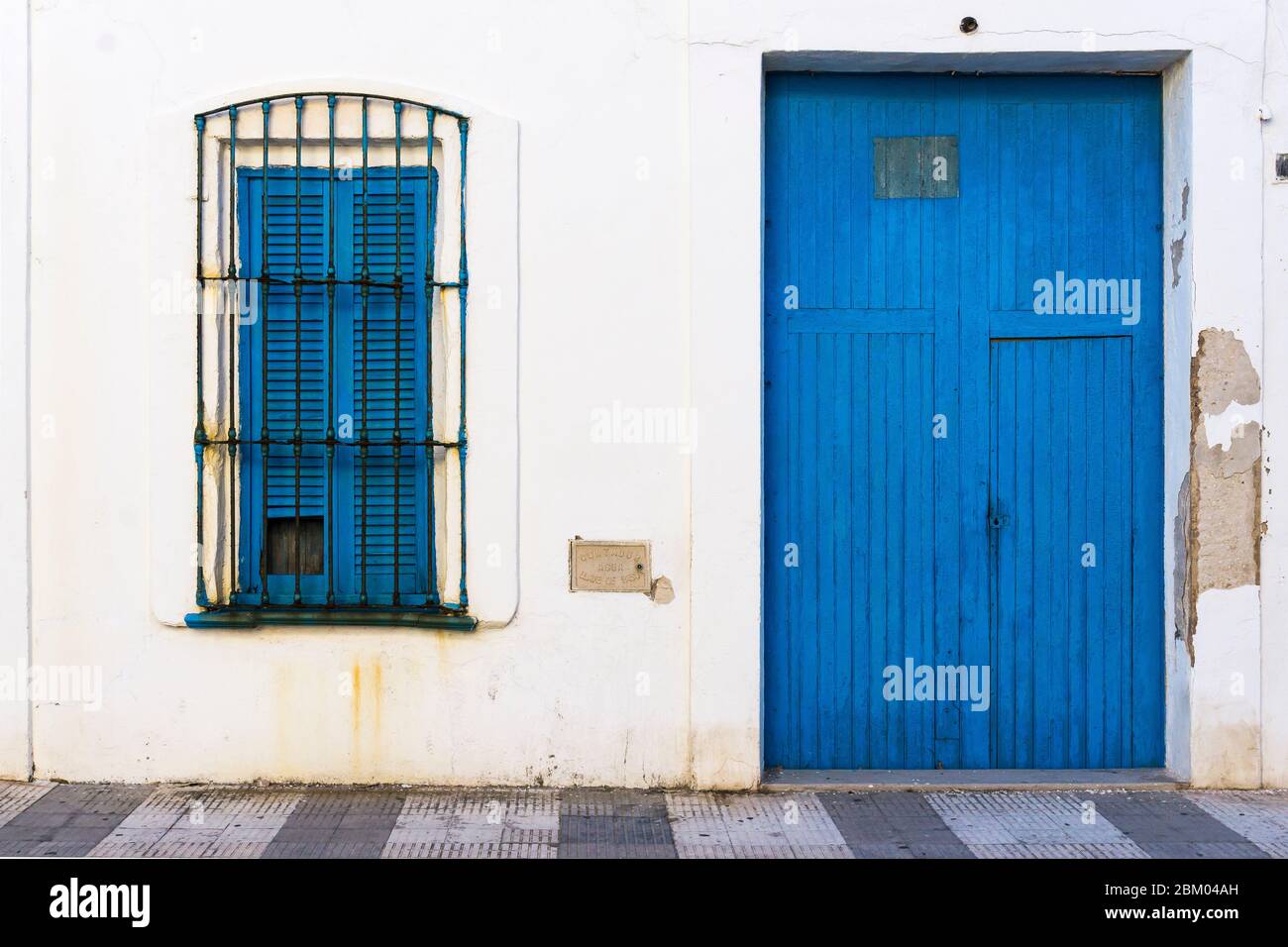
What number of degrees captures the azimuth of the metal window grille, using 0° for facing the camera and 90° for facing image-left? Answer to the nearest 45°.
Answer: approximately 0°

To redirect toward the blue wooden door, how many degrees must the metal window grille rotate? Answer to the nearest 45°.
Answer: approximately 90° to its left
